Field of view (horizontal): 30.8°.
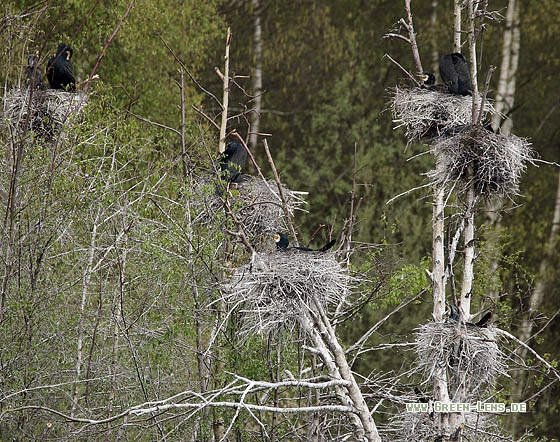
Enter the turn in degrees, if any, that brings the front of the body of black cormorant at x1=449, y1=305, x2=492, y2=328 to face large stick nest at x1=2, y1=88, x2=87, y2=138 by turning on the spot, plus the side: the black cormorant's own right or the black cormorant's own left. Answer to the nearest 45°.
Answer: approximately 45° to the black cormorant's own right

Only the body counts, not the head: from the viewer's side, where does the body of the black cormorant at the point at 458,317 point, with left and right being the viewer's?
facing to the left of the viewer

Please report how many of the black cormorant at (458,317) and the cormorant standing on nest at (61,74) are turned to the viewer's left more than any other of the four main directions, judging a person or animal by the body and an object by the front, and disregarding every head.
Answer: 1
